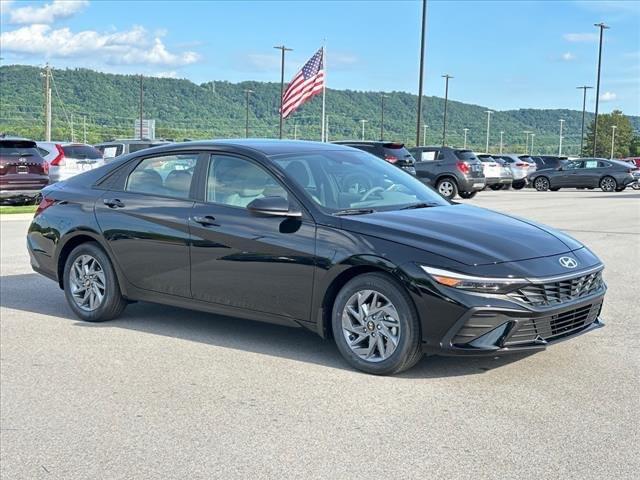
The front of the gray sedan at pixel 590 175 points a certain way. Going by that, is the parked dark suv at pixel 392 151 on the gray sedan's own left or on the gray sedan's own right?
on the gray sedan's own left

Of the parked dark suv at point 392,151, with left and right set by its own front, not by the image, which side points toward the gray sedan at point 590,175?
right

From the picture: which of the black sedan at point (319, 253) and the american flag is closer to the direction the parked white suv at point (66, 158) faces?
the american flag

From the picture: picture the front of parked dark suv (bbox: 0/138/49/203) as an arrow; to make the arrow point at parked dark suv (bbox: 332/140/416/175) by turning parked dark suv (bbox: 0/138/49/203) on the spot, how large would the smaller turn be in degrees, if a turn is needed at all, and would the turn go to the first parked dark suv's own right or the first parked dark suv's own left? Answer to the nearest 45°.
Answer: approximately 90° to the first parked dark suv's own right

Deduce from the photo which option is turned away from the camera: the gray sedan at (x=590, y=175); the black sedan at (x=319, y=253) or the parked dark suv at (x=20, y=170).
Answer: the parked dark suv

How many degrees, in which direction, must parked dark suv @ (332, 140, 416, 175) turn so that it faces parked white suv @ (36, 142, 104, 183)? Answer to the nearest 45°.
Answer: approximately 45° to its left

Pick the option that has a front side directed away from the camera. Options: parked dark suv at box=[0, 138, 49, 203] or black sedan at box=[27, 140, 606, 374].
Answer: the parked dark suv

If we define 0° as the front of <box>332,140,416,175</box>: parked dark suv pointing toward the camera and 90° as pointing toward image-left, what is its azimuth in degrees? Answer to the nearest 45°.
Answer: approximately 135°

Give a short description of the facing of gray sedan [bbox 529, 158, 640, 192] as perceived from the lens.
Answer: facing to the left of the viewer

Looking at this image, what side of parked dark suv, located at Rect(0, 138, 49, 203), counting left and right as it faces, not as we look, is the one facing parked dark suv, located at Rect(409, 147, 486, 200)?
right

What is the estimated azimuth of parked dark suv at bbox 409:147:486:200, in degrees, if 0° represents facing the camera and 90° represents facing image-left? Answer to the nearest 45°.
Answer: approximately 135°

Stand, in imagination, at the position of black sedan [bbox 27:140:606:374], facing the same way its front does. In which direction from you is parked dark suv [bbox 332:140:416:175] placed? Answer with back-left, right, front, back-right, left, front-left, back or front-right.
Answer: back-left

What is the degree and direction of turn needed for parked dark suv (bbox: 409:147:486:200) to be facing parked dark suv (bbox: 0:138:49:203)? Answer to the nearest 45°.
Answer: approximately 90° to its left

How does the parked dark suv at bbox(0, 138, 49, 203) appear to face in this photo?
away from the camera
